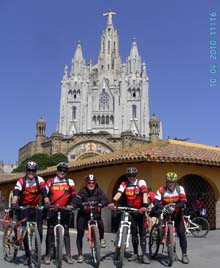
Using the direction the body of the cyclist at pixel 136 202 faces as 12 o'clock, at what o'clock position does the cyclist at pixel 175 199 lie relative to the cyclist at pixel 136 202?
the cyclist at pixel 175 199 is roughly at 9 o'clock from the cyclist at pixel 136 202.

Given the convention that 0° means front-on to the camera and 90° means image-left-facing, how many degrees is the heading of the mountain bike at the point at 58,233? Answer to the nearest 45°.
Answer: approximately 0°

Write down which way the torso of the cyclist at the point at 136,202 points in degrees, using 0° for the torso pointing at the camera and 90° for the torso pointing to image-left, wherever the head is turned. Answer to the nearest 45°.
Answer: approximately 0°
